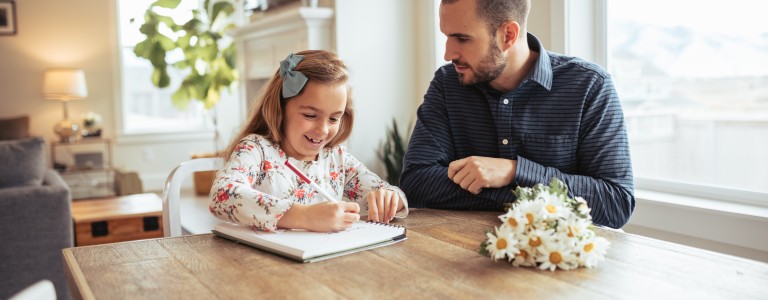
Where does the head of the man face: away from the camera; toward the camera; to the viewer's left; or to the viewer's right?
to the viewer's left

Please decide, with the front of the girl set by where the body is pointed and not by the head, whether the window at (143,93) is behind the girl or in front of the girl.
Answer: behind

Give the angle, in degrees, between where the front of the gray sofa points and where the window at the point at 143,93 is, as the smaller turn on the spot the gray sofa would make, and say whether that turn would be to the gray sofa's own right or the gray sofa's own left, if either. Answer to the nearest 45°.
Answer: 0° — it already faces it

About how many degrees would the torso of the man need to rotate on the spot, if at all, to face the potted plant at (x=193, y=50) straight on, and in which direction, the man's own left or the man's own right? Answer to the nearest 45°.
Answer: approximately 90° to the man's own right

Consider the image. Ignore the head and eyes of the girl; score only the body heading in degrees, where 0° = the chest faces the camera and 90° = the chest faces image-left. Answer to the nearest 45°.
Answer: approximately 315°

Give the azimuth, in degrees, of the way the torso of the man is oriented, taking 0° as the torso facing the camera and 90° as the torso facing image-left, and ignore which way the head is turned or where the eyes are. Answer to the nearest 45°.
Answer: approximately 45°
